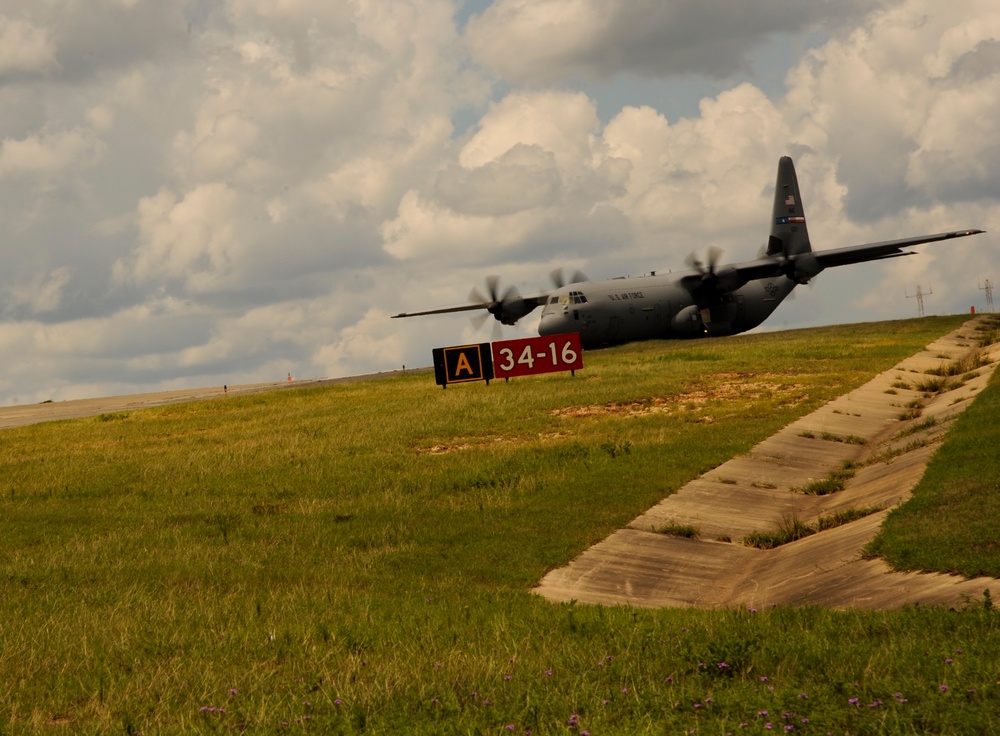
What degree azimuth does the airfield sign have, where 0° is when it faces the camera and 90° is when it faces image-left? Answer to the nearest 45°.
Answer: approximately 0°
